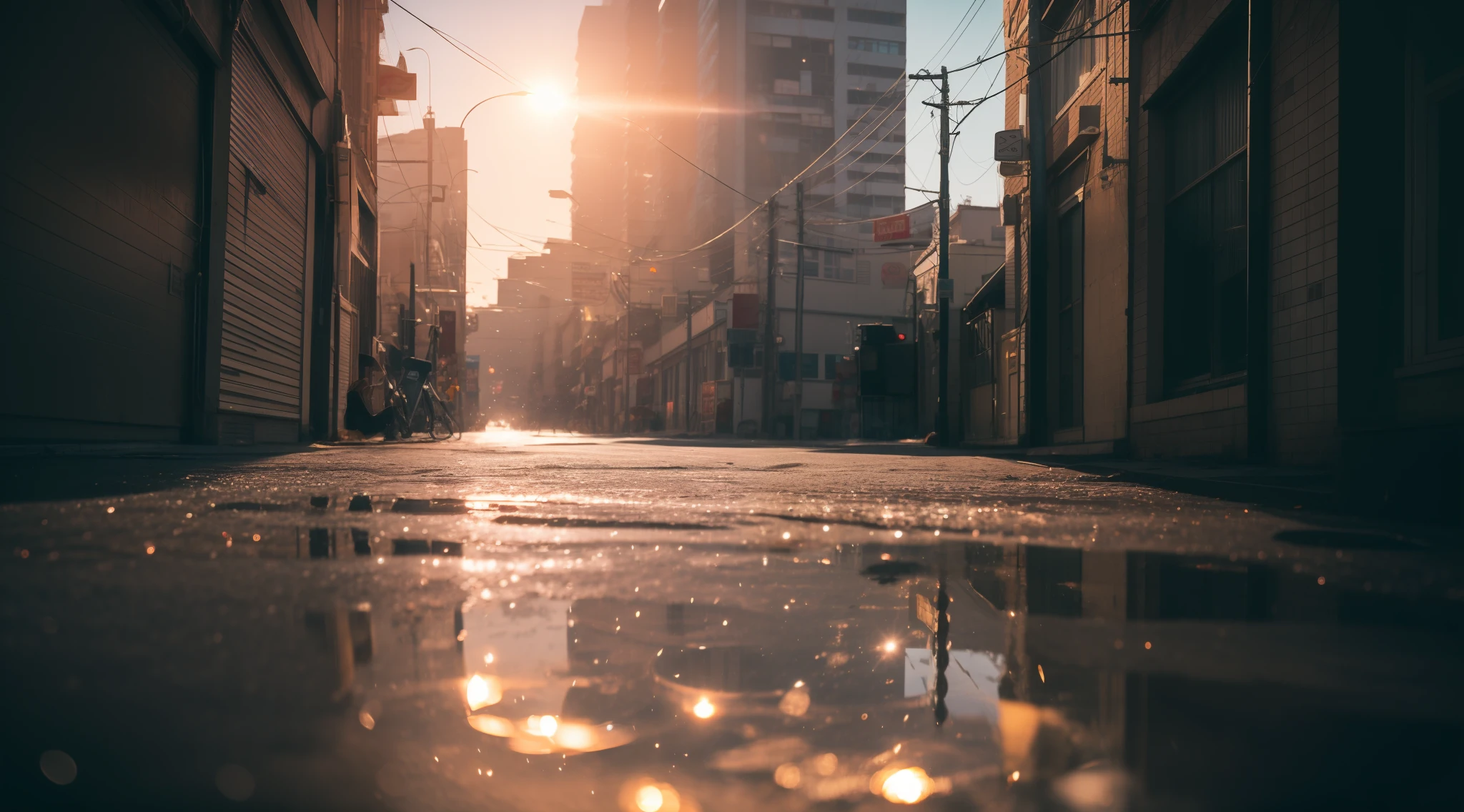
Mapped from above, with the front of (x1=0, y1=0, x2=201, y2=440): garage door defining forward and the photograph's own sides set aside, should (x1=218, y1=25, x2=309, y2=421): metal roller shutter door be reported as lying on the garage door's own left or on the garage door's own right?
on the garage door's own left

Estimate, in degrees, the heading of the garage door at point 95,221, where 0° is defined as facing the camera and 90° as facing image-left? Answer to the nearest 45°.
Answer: approximately 315°

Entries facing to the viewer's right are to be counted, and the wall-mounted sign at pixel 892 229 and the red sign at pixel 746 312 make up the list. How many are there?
0

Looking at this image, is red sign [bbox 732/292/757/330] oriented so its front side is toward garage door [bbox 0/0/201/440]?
yes

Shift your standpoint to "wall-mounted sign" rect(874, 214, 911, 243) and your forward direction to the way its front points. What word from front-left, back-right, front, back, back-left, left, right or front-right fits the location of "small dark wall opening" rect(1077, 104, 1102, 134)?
front-left

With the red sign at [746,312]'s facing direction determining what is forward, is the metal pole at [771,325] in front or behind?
in front

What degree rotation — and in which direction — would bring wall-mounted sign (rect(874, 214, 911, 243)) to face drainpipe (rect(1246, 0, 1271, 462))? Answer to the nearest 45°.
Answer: approximately 45° to its left

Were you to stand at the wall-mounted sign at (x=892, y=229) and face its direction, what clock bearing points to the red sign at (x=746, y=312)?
The red sign is roughly at 3 o'clock from the wall-mounted sign.

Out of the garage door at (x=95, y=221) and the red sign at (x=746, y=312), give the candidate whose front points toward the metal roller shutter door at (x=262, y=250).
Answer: the red sign

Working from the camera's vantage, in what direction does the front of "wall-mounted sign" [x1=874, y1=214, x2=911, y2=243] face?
facing the viewer and to the left of the viewer

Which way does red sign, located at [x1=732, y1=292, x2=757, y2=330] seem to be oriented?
toward the camera

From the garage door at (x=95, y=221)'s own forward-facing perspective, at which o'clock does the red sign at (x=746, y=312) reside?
The red sign is roughly at 9 o'clock from the garage door.

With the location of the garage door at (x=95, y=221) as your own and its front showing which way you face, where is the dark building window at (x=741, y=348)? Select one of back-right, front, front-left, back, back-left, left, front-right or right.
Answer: left
